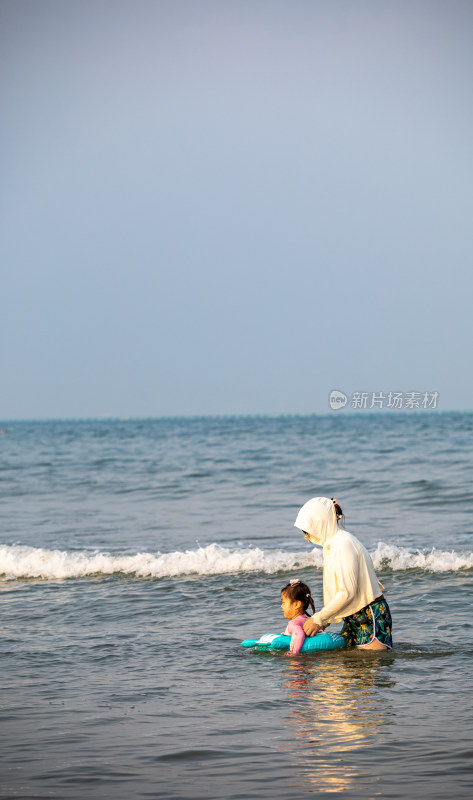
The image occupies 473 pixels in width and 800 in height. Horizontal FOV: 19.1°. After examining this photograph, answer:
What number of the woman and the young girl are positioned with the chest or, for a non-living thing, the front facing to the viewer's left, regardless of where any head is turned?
2

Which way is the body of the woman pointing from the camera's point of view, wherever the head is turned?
to the viewer's left

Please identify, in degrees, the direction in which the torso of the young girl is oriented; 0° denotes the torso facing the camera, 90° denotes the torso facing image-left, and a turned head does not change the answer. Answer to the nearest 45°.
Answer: approximately 90°

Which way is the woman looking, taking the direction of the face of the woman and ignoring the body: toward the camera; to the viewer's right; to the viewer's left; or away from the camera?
to the viewer's left

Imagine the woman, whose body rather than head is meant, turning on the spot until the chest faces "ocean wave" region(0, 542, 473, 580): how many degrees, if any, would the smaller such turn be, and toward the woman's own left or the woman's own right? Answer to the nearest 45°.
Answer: approximately 90° to the woman's own right
